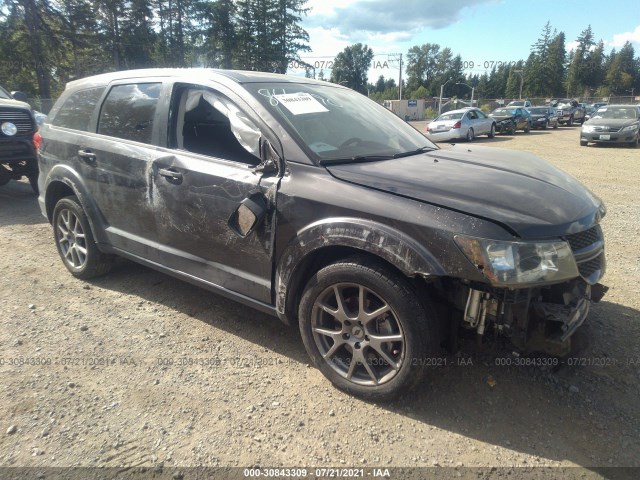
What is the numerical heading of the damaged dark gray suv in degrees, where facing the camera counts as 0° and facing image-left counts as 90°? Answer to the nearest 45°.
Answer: approximately 315°

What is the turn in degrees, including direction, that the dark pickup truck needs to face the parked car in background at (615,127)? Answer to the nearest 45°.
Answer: approximately 90° to its left

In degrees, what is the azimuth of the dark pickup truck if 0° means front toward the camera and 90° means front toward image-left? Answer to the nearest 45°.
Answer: approximately 0°

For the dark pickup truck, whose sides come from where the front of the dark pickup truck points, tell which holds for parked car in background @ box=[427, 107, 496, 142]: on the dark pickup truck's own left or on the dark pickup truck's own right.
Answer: on the dark pickup truck's own left

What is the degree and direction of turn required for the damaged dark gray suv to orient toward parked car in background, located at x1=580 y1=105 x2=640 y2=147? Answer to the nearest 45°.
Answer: approximately 90° to its left

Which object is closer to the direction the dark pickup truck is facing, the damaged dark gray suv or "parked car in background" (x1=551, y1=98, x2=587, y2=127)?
the damaged dark gray suv
